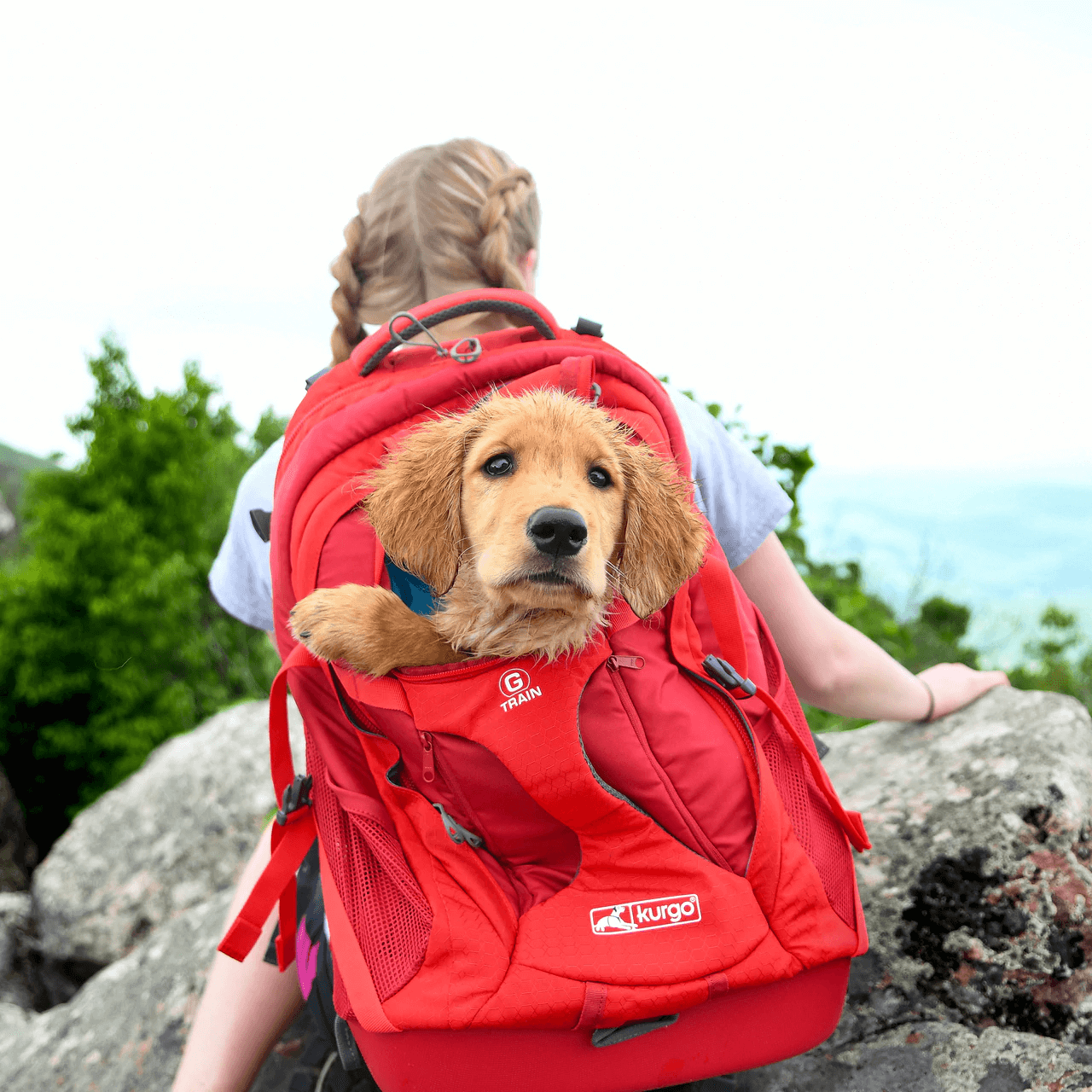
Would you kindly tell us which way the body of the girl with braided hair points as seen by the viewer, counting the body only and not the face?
away from the camera

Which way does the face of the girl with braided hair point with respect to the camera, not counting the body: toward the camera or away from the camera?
away from the camera

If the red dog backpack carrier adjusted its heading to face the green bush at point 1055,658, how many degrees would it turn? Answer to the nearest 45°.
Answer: approximately 135° to its left

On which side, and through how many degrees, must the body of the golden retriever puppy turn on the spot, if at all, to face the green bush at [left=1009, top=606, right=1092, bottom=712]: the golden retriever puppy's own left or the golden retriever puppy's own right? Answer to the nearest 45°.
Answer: approximately 135° to the golden retriever puppy's own left
